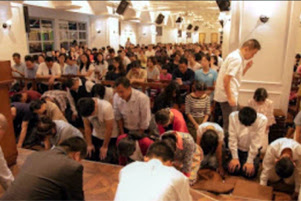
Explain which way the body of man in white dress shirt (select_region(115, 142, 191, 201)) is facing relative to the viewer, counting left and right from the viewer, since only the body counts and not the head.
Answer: facing away from the viewer

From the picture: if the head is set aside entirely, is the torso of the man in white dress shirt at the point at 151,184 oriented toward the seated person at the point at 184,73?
yes

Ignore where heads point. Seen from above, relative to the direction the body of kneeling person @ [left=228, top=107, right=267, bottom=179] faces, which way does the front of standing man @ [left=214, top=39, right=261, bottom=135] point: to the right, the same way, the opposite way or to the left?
to the left

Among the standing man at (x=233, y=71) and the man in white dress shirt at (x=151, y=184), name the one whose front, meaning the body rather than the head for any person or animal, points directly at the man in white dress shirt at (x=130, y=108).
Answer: the man in white dress shirt at (x=151, y=184)
